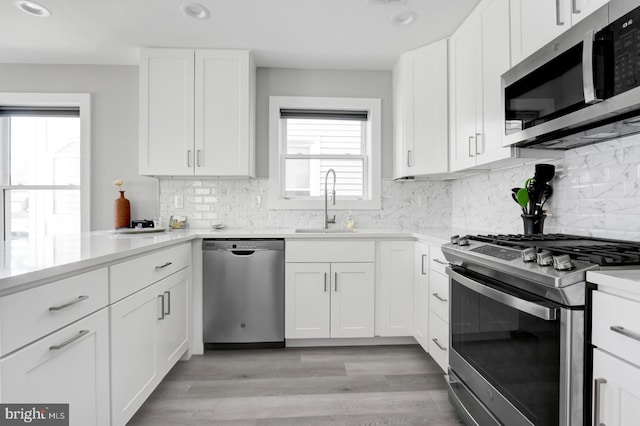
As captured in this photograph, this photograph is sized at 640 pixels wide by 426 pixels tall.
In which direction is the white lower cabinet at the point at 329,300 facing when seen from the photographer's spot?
facing the viewer

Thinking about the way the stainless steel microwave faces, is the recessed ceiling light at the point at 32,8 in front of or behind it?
in front

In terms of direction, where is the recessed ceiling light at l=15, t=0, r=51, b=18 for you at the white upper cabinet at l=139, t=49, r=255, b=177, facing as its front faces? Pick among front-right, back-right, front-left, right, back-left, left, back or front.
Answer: right

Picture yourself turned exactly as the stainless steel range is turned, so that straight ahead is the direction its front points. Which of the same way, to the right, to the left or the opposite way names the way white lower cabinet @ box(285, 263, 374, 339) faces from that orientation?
to the left

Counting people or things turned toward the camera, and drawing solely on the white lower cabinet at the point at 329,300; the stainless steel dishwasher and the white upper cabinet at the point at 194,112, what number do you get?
3

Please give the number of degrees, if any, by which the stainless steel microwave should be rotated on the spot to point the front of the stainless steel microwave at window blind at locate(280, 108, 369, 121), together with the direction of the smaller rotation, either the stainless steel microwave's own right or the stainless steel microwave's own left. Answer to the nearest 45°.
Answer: approximately 90° to the stainless steel microwave's own right

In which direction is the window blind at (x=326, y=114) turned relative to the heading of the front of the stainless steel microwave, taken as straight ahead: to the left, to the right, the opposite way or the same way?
to the left

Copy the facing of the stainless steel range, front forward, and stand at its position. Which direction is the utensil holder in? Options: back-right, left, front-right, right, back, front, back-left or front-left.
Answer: back-right

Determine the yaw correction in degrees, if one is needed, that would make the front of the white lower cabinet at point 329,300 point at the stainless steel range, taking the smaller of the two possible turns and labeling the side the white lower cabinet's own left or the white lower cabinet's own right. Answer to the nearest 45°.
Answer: approximately 45° to the white lower cabinet's own left

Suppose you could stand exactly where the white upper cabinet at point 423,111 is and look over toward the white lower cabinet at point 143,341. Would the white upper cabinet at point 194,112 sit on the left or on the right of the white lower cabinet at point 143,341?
right

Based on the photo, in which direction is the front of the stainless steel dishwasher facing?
toward the camera

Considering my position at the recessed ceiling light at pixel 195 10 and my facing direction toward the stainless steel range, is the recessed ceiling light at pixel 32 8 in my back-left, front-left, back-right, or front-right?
back-right
